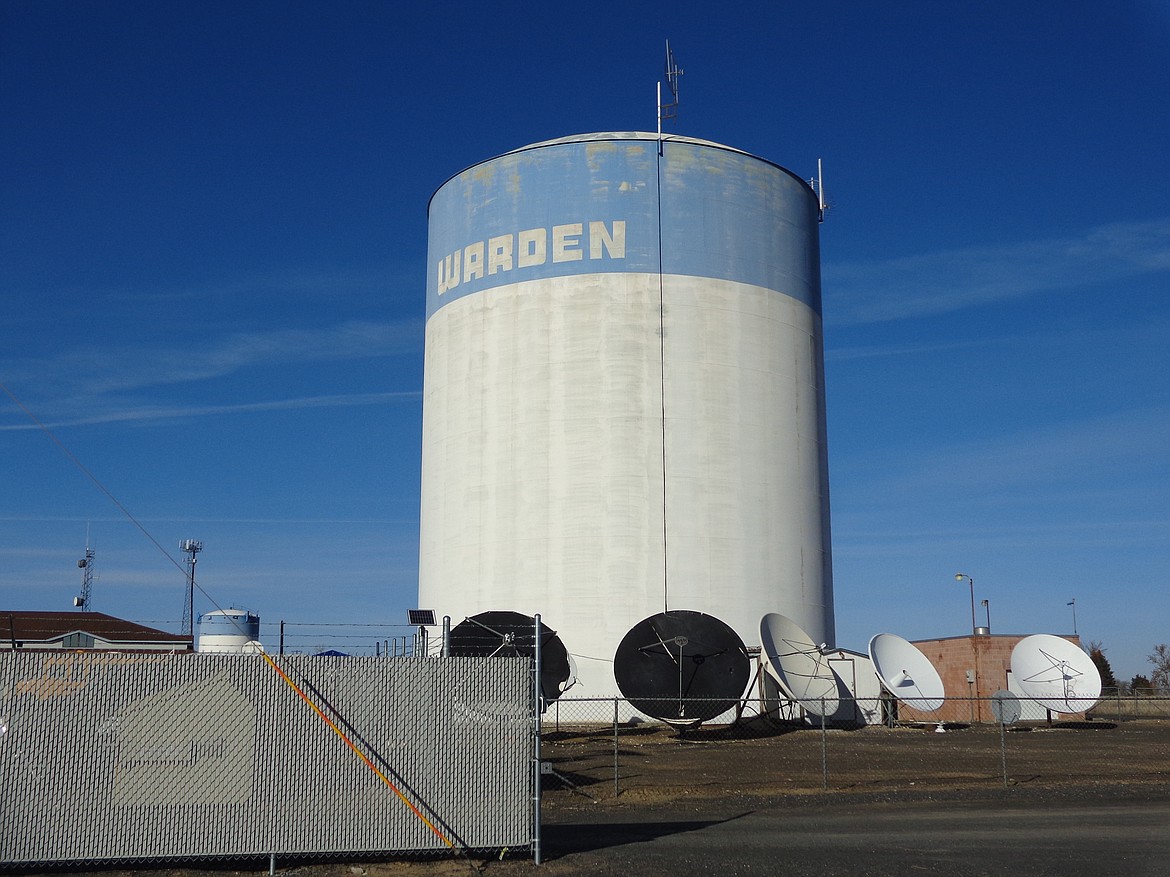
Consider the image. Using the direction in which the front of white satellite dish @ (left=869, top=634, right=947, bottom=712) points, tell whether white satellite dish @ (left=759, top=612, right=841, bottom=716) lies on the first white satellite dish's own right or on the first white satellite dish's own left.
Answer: on the first white satellite dish's own right

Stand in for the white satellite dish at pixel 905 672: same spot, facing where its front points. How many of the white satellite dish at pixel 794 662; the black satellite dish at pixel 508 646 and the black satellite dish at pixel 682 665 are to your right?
3

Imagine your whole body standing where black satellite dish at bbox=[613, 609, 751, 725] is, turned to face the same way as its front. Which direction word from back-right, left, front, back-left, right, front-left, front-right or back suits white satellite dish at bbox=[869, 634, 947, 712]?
back-left

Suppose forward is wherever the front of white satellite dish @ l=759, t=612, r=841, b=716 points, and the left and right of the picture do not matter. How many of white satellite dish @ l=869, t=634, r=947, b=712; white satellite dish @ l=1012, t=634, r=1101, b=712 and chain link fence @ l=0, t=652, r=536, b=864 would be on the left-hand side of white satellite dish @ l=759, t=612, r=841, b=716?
2

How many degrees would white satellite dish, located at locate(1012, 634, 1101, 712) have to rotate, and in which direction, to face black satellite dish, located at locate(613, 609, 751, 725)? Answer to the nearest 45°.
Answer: approximately 90° to its right
